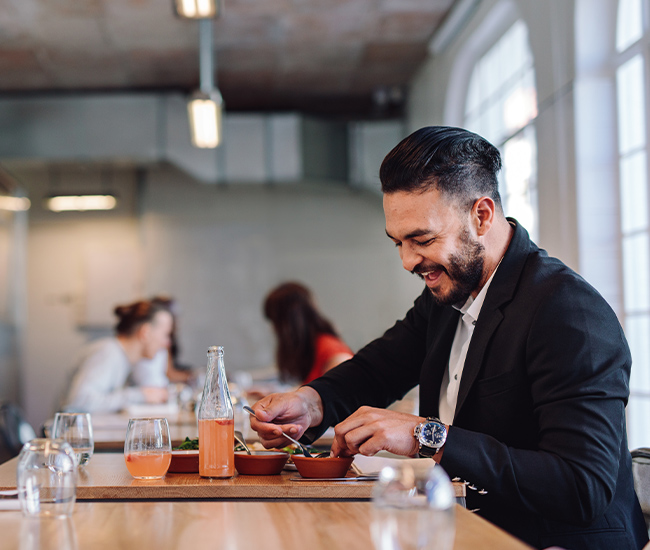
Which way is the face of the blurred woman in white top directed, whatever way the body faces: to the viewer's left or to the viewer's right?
to the viewer's right

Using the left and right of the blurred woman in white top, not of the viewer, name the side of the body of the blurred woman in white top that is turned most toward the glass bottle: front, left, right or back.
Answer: right

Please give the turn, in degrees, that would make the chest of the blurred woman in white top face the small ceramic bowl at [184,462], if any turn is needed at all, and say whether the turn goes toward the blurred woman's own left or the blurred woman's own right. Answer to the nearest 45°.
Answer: approximately 90° to the blurred woman's own right

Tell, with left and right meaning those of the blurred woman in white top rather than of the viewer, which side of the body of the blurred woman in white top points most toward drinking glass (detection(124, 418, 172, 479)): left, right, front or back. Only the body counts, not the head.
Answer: right

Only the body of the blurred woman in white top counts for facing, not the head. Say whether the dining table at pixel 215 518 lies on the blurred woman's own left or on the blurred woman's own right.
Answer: on the blurred woman's own right

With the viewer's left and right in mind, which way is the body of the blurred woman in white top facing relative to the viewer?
facing to the right of the viewer

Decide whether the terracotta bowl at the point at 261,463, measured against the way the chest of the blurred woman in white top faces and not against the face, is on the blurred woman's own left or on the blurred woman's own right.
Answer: on the blurred woman's own right
